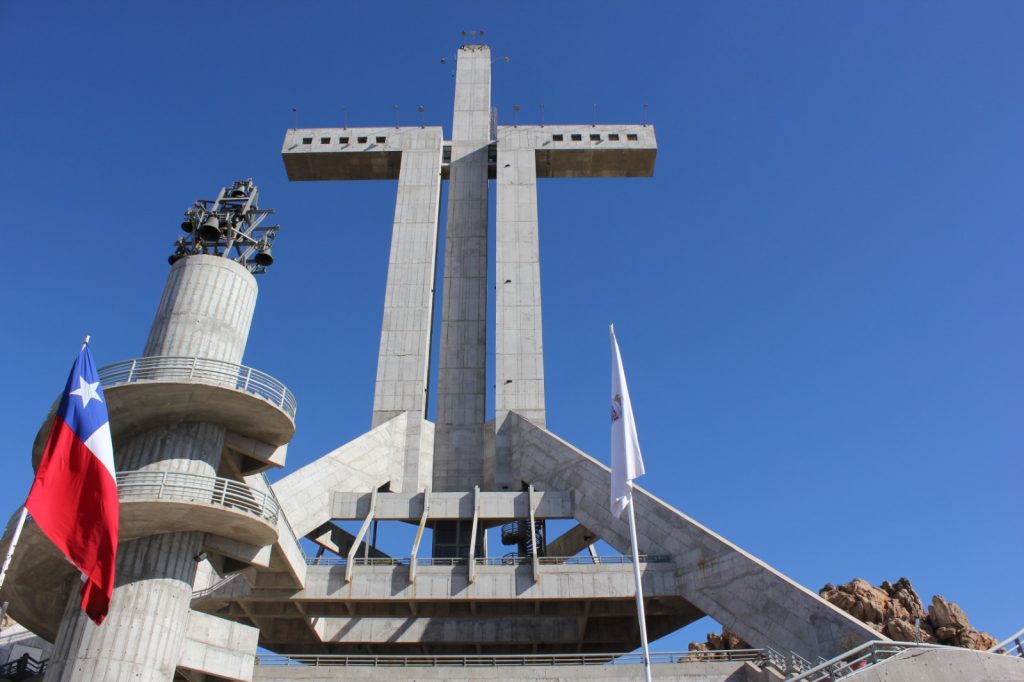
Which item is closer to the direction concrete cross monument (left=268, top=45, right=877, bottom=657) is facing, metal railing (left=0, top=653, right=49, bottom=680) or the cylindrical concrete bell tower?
the cylindrical concrete bell tower

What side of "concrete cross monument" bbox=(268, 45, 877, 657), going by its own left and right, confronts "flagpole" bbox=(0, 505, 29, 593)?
front

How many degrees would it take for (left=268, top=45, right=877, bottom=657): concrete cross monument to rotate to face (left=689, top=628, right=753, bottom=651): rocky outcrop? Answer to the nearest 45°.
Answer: approximately 135° to its left

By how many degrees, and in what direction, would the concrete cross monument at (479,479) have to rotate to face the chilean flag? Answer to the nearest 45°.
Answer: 0° — it already faces it

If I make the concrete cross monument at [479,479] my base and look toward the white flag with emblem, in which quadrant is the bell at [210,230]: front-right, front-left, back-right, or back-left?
front-right

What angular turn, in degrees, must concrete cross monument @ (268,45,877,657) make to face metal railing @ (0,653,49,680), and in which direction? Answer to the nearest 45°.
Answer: approximately 45° to its right

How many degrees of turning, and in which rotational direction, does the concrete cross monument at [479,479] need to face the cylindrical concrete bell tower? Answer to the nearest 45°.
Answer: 0° — it already faces it

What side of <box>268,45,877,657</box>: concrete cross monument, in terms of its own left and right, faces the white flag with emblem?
front

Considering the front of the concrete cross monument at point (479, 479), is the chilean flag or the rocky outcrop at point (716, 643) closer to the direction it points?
the chilean flag

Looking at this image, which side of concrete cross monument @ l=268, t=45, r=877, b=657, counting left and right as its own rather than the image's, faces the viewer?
front
